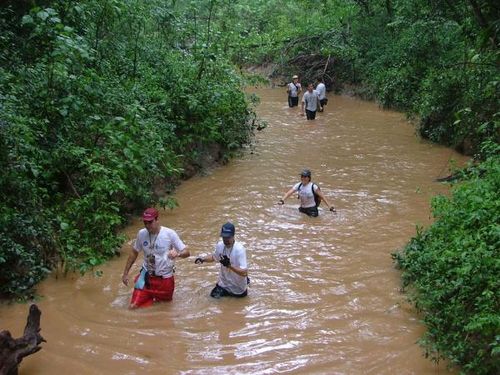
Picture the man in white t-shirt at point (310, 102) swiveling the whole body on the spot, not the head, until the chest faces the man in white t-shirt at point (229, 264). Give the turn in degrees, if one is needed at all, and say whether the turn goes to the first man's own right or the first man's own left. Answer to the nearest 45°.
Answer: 0° — they already face them

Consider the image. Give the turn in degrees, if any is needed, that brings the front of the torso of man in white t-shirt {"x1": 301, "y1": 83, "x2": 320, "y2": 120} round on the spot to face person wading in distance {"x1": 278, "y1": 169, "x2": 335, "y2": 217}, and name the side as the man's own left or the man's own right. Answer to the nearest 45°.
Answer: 0° — they already face them

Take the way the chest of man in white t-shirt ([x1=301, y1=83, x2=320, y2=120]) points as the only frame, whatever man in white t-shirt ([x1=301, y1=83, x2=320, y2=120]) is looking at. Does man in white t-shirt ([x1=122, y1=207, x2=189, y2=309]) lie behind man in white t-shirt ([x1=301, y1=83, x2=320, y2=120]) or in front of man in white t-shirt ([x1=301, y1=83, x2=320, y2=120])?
in front

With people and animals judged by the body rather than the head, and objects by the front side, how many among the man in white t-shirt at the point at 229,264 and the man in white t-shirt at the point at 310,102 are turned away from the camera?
0

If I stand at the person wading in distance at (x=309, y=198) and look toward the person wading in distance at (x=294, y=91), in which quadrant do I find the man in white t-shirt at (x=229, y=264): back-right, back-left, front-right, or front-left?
back-left

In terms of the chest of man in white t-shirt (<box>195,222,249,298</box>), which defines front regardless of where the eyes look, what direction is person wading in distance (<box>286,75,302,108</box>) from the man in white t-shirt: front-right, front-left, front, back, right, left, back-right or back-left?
back-right

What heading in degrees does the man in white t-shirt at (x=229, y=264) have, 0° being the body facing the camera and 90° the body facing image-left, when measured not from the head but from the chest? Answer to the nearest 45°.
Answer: approximately 45°

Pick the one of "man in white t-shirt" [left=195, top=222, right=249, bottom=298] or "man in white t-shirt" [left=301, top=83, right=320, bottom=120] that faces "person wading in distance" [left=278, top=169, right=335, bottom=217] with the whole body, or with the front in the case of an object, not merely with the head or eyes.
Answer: "man in white t-shirt" [left=301, top=83, right=320, bottom=120]

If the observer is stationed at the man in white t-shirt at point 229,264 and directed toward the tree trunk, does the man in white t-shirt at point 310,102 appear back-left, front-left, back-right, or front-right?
back-right

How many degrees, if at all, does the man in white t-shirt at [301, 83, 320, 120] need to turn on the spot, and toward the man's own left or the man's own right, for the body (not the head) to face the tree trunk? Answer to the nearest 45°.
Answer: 0° — they already face it

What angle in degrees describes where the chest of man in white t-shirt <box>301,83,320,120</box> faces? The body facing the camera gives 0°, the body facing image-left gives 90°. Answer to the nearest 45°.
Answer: approximately 0°
